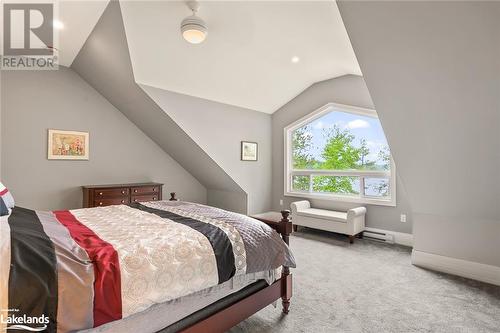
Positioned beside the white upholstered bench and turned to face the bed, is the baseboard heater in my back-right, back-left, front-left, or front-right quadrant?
back-left

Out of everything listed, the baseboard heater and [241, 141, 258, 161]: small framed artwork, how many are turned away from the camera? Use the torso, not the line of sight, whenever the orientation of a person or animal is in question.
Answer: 0

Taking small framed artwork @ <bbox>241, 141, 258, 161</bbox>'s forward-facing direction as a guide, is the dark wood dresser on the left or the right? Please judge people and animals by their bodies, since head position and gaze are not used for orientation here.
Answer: on its right

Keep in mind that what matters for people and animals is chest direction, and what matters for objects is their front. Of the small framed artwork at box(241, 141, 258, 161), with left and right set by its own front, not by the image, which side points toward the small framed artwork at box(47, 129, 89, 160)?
right

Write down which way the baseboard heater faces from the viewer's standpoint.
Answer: facing the viewer and to the left of the viewer

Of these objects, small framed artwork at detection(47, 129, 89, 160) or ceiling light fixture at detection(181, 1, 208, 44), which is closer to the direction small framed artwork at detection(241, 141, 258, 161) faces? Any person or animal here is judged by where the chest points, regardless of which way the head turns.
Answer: the ceiling light fixture

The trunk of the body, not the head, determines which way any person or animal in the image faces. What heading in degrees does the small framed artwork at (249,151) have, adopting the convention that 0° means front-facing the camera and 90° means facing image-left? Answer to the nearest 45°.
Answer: approximately 315°

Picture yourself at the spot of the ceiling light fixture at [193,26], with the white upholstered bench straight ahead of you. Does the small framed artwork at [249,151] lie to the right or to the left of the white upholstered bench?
left
